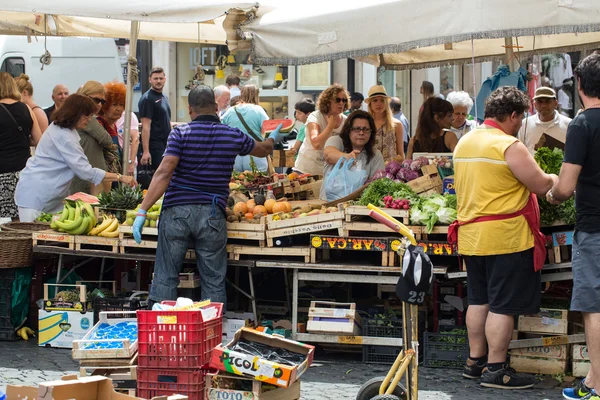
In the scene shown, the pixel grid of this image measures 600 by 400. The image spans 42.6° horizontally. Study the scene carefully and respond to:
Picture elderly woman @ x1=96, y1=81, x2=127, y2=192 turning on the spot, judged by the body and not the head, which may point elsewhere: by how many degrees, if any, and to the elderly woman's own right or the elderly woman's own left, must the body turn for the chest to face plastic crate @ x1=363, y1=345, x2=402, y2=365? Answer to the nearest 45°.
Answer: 0° — they already face it

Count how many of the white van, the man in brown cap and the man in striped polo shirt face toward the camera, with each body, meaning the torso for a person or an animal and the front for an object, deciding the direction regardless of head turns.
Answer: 1

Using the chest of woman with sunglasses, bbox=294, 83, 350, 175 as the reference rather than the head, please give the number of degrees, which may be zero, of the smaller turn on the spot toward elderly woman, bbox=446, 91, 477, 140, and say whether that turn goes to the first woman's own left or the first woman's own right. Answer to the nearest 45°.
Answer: approximately 90° to the first woman's own left

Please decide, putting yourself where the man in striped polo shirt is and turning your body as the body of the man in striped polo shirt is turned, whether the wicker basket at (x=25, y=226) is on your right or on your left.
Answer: on your left

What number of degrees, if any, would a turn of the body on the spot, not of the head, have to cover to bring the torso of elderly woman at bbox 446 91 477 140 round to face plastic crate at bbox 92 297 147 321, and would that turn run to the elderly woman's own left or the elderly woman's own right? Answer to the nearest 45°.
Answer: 0° — they already face it

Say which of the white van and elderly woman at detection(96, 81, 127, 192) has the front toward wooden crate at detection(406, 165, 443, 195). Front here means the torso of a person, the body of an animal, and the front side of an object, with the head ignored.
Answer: the elderly woman

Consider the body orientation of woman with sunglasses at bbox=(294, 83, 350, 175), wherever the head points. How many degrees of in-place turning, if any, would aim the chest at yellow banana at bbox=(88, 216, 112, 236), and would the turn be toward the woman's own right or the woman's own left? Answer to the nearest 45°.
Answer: approximately 90° to the woman's own right

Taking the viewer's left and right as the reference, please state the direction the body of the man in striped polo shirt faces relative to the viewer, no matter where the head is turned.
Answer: facing away from the viewer

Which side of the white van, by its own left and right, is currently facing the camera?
left

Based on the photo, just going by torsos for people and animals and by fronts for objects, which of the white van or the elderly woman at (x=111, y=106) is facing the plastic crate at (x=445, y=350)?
the elderly woman

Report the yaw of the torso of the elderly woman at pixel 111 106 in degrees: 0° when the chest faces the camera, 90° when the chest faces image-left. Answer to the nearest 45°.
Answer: approximately 315°

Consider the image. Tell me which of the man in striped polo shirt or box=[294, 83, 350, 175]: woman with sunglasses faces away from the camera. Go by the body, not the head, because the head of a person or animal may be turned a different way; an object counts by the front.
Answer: the man in striped polo shirt

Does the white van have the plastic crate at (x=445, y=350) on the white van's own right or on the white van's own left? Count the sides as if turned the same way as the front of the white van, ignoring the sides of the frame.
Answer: on the white van's own left
